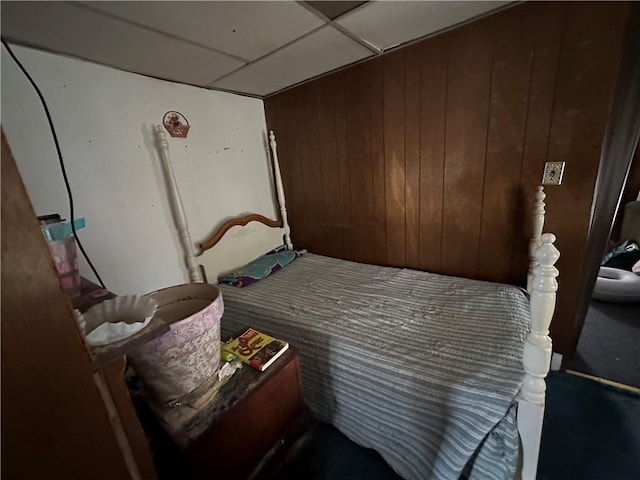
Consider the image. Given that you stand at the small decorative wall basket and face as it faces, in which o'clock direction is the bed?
The bed is roughly at 11 o'clock from the small decorative wall basket.

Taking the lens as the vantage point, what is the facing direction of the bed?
facing the viewer and to the right of the viewer

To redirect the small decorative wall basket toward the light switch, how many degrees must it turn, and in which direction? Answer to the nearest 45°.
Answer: approximately 45° to its left

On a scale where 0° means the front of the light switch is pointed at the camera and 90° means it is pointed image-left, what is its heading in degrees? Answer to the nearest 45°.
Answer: approximately 0°

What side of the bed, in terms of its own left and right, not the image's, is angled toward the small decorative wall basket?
back

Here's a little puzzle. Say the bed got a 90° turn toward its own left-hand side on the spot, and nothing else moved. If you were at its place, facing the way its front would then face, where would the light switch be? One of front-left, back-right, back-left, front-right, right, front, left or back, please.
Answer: front

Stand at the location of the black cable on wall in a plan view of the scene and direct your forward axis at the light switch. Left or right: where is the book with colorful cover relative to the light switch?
right

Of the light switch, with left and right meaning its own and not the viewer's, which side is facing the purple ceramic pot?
front

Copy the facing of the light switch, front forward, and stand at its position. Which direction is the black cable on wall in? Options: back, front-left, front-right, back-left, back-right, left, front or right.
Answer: front-right

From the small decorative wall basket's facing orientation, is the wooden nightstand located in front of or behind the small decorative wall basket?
in front

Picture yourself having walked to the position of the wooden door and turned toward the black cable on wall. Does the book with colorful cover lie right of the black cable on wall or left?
right
